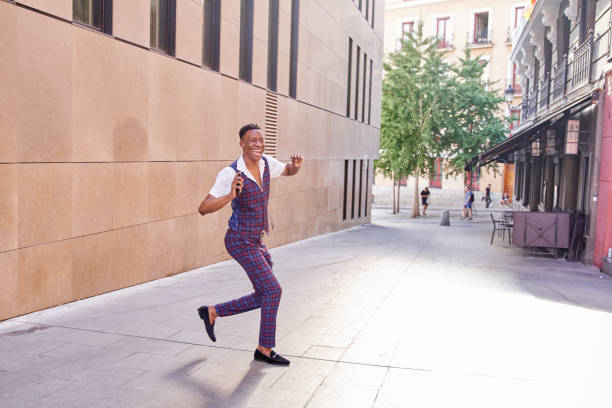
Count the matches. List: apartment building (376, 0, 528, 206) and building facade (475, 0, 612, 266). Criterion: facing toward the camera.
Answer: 1

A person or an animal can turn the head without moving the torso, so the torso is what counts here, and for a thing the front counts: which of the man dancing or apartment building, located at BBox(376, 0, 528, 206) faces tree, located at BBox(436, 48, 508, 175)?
the apartment building

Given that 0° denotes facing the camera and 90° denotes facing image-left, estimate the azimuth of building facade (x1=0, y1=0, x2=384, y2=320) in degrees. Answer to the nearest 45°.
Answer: approximately 315°

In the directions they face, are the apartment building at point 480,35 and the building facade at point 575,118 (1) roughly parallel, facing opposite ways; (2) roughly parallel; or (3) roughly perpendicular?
roughly perpendicular

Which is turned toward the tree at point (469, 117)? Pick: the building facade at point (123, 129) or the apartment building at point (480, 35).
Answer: the apartment building

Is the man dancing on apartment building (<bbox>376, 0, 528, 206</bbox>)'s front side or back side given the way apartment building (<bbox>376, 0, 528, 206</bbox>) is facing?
on the front side

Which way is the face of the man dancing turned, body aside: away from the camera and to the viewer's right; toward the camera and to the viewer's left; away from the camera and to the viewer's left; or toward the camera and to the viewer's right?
toward the camera and to the viewer's right

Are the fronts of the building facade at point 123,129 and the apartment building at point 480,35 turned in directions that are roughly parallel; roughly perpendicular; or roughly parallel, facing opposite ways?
roughly perpendicular

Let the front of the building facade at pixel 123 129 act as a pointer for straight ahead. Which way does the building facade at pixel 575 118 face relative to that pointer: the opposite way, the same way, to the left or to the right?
the opposite way

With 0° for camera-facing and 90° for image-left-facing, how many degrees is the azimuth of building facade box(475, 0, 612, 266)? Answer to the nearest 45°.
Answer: approximately 90°
